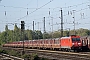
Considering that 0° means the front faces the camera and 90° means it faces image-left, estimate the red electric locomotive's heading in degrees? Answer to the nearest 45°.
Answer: approximately 315°
